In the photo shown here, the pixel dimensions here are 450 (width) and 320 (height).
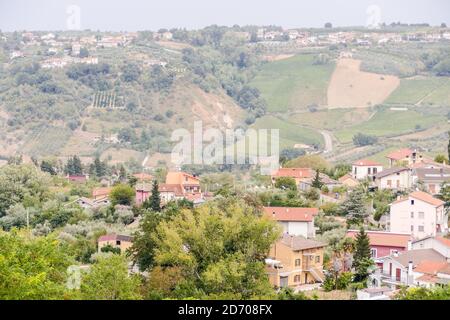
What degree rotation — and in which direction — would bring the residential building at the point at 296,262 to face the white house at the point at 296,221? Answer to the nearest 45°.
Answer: approximately 135° to its left

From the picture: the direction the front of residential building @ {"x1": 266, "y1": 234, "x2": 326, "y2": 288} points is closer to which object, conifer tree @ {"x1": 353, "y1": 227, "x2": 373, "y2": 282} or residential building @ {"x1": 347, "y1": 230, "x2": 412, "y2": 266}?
the conifer tree

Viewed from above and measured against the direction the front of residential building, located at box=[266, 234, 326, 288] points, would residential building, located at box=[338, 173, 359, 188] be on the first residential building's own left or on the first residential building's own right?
on the first residential building's own left

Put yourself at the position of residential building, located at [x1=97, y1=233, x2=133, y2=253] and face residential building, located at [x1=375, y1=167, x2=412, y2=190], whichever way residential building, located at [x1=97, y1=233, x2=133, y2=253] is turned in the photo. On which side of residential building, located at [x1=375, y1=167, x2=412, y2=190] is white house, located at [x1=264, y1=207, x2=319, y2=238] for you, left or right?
right

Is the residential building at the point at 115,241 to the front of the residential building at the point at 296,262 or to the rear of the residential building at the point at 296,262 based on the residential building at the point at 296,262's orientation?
to the rear

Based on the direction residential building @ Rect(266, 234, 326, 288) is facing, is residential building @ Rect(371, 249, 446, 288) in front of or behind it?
in front

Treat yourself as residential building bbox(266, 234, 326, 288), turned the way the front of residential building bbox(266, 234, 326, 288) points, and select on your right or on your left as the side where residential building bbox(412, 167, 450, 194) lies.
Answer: on your left

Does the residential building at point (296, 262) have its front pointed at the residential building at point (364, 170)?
no

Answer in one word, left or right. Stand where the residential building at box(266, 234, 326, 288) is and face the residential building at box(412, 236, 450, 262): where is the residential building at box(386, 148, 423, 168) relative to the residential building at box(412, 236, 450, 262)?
left

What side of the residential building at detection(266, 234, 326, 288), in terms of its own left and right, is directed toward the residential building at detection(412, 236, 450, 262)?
left

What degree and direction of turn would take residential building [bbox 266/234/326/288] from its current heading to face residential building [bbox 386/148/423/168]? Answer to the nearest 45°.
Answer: approximately 135° to its left

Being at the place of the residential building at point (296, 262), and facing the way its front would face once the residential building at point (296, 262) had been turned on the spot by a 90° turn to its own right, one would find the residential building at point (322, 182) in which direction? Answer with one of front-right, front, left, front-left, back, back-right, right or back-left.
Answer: back-right

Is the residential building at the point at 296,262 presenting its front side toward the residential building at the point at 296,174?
no

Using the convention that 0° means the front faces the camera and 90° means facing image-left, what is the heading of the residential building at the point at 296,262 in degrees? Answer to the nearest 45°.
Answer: approximately 315°

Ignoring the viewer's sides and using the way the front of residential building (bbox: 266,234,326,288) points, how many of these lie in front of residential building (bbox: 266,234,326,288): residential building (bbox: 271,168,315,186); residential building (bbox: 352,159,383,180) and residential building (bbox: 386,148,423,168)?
0

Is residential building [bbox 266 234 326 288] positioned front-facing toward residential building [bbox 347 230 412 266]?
no

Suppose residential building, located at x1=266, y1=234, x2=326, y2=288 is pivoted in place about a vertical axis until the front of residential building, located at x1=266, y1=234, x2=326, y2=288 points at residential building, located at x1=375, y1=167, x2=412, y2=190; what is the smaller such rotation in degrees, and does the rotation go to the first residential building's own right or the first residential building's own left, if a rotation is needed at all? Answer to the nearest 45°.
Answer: approximately 135° to the first residential building's own left

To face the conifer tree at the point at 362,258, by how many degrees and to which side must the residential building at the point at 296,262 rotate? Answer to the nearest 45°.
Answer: approximately 45° to its left
